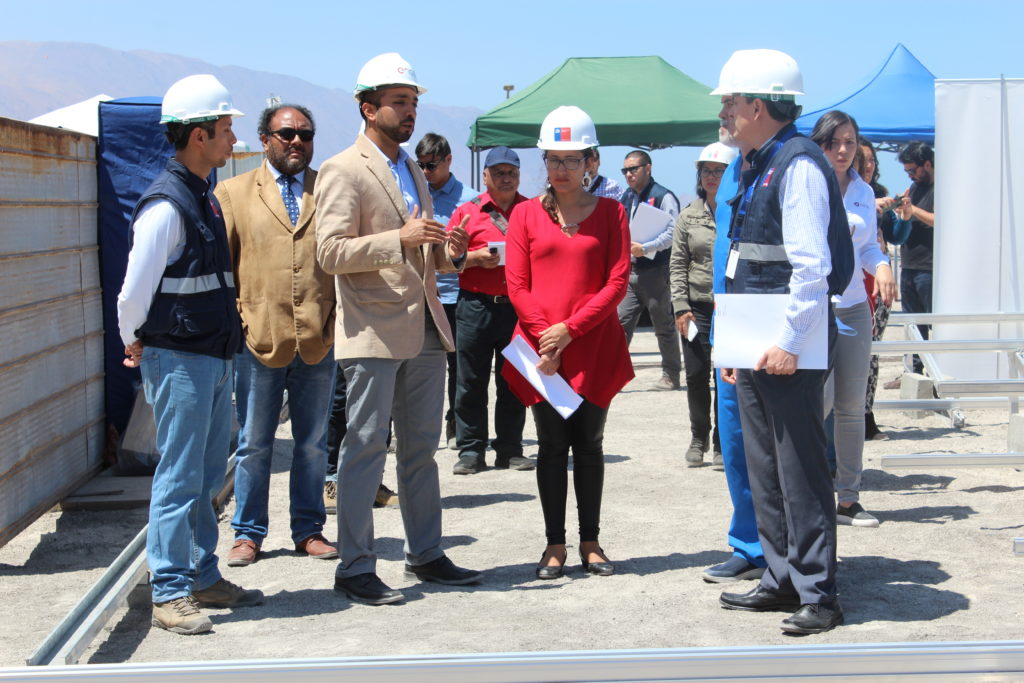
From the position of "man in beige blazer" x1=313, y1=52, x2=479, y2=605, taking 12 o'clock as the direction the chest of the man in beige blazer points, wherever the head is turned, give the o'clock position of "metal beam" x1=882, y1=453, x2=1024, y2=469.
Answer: The metal beam is roughly at 10 o'clock from the man in beige blazer.

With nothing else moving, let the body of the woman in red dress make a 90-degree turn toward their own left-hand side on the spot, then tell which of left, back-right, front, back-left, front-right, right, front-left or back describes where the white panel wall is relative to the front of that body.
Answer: front-left

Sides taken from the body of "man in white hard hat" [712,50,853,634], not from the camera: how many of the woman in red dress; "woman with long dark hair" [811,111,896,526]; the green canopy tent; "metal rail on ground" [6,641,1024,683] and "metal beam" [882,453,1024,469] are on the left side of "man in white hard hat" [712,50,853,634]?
1

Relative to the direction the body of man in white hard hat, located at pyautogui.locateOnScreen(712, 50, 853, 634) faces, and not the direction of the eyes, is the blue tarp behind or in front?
in front

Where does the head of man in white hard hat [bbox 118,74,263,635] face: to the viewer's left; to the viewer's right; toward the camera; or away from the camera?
to the viewer's right

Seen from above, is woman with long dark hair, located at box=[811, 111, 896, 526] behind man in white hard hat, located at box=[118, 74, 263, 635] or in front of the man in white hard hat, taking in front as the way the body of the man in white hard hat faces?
in front

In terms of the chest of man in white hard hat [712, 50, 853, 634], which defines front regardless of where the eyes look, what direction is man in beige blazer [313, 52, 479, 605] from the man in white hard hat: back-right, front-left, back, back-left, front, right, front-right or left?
front

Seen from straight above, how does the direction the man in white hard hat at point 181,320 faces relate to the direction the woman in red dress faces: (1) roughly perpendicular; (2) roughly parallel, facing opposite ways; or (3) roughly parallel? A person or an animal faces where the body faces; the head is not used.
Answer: roughly perpendicular

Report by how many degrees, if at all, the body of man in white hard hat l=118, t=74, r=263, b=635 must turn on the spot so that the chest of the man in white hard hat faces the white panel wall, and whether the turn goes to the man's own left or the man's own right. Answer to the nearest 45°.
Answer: approximately 45° to the man's own left

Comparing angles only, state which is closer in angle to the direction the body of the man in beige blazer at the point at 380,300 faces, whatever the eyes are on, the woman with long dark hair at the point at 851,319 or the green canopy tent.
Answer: the woman with long dark hair

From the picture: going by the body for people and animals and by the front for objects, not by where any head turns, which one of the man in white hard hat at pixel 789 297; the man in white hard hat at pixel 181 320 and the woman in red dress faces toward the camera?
the woman in red dress

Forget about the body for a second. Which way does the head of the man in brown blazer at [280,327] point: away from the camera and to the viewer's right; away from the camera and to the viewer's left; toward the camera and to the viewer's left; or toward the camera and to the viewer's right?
toward the camera and to the viewer's right

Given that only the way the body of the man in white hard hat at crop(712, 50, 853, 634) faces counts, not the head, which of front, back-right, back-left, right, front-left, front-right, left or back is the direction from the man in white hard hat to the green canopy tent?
right

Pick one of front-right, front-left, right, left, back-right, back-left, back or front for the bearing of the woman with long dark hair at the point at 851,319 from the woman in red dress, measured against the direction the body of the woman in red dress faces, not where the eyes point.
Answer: back-left

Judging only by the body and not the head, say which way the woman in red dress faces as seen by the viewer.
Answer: toward the camera

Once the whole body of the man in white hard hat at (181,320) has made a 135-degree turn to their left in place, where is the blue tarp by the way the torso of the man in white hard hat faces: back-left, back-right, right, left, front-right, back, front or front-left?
front-right

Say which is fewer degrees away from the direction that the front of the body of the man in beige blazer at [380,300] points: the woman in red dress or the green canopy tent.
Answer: the woman in red dress

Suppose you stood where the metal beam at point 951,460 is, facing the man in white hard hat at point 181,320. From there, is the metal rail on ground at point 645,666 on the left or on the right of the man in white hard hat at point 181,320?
left

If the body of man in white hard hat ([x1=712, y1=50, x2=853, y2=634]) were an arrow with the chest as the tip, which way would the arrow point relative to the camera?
to the viewer's left

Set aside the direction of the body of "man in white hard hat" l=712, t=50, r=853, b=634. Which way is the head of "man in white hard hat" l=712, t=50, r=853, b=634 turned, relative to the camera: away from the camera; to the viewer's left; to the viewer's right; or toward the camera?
to the viewer's left

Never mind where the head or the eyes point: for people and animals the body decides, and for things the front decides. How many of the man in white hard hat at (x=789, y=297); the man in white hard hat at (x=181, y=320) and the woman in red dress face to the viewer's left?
1

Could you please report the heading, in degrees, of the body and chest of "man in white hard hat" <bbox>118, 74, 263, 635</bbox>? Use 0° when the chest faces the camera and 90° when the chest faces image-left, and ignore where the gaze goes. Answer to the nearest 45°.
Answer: approximately 270°

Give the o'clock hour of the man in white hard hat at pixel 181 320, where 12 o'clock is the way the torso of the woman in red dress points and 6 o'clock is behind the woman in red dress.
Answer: The man in white hard hat is roughly at 2 o'clock from the woman in red dress.
